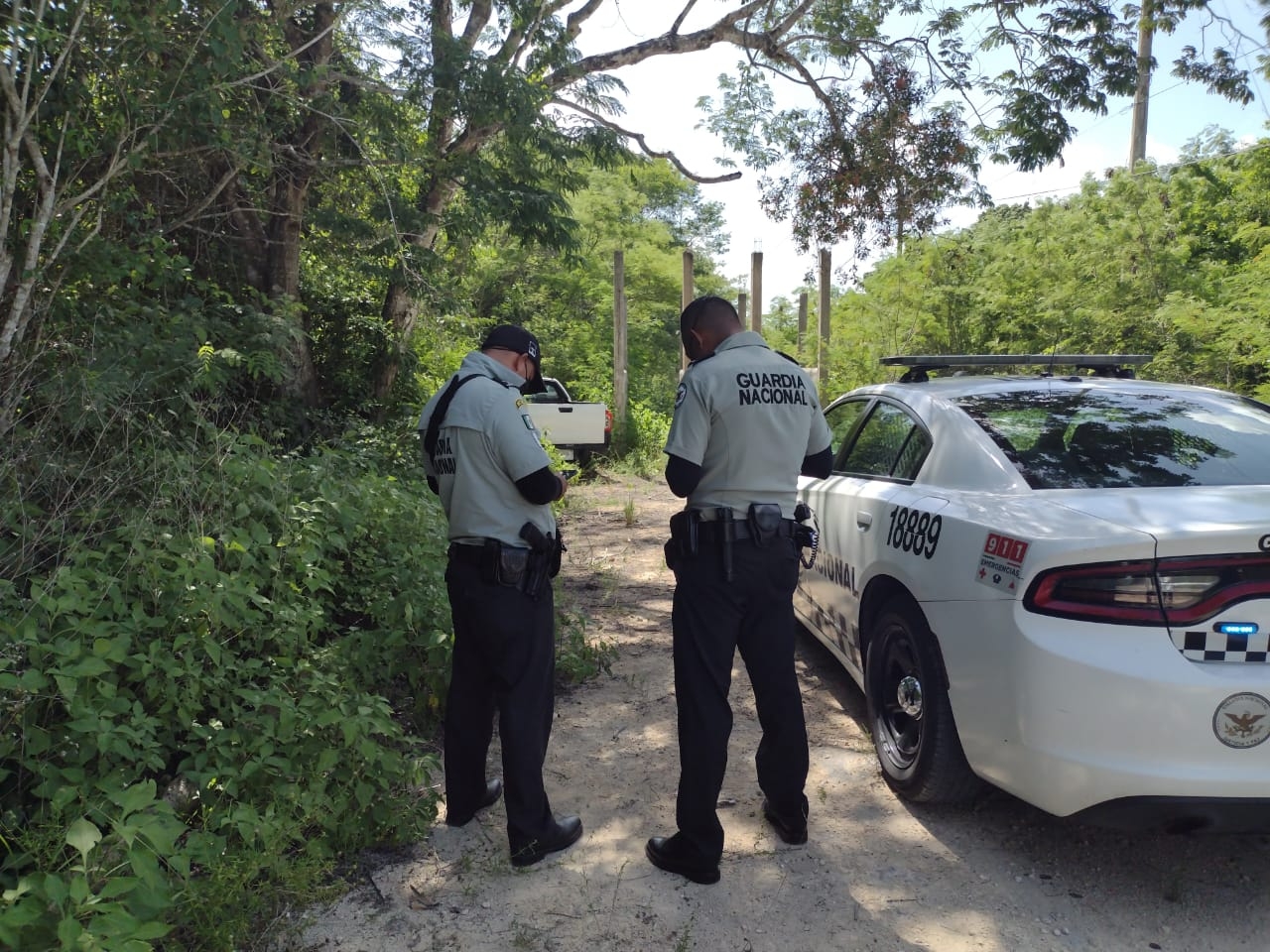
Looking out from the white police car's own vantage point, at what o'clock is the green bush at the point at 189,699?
The green bush is roughly at 8 o'clock from the white police car.

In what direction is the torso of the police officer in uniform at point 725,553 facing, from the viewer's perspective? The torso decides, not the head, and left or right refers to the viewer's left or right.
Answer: facing away from the viewer and to the left of the viewer

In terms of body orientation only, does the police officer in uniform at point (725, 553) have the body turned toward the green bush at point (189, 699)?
no

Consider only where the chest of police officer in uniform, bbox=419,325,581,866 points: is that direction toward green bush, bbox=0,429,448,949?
no

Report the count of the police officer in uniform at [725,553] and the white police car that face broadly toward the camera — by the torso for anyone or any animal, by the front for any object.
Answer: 0

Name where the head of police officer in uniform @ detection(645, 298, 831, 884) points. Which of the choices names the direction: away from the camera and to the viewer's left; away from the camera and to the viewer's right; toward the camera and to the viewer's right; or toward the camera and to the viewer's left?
away from the camera and to the viewer's left

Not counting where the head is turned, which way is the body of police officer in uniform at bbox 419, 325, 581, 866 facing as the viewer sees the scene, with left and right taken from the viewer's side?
facing away from the viewer and to the right of the viewer

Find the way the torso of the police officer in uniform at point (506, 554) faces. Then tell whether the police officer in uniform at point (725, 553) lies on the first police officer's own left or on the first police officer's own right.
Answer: on the first police officer's own right

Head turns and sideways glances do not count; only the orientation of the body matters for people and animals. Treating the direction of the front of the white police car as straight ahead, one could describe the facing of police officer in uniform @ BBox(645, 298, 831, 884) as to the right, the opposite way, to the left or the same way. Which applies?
the same way

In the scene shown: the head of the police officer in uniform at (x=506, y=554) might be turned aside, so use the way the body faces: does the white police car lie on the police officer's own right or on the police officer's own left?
on the police officer's own right

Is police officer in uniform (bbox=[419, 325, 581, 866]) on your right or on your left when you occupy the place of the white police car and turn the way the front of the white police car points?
on your left

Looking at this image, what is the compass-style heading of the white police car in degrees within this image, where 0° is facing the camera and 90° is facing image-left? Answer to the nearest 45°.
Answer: approximately 135°

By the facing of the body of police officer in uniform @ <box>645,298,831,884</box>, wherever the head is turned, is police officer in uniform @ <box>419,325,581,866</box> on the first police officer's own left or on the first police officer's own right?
on the first police officer's own left

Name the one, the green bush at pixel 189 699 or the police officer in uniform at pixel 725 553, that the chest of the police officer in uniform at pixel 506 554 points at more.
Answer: the police officer in uniform
